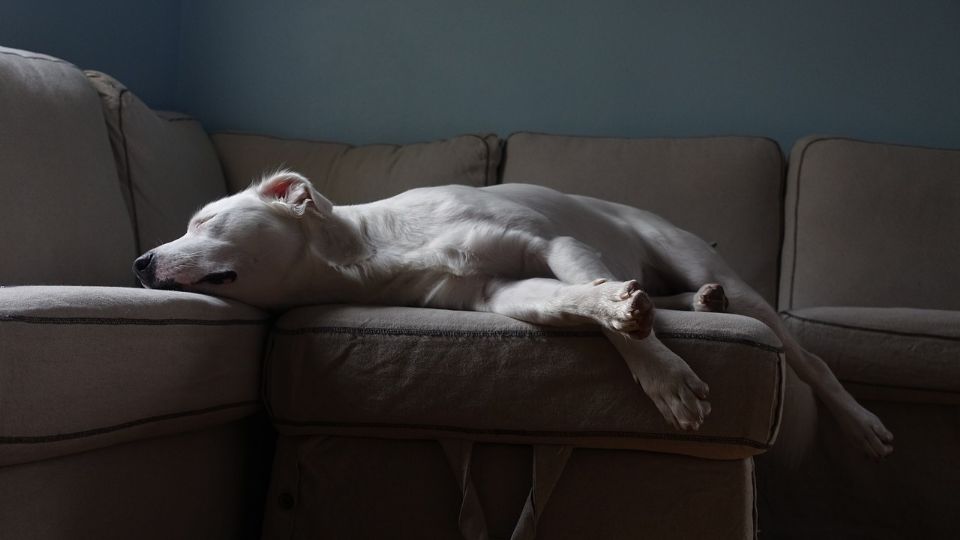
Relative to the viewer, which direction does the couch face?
toward the camera
